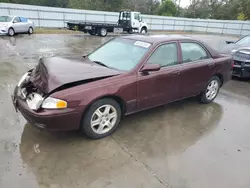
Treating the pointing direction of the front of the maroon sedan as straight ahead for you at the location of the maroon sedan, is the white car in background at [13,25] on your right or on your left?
on your right

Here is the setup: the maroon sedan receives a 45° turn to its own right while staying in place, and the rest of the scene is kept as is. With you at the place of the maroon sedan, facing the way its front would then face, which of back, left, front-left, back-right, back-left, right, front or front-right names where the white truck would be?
right

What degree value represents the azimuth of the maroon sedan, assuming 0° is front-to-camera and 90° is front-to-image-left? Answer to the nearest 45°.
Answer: approximately 45°

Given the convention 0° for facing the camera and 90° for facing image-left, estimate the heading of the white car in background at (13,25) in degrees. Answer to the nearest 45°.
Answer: approximately 45°

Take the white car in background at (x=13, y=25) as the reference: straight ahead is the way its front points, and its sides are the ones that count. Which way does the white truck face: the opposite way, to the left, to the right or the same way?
the opposite way

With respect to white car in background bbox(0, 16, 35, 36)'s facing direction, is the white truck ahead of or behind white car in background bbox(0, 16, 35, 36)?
behind

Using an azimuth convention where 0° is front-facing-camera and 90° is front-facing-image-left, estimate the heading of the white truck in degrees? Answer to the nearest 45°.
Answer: approximately 225°

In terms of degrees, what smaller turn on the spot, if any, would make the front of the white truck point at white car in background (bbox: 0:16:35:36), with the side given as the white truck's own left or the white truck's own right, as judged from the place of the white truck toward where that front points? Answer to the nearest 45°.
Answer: approximately 180°
